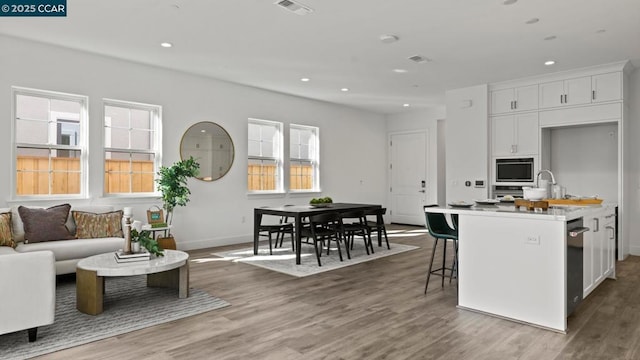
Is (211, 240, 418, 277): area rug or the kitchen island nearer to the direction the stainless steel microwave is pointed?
the kitchen island

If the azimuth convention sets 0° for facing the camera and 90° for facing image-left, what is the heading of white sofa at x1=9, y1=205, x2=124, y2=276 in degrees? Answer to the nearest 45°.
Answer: approximately 0°

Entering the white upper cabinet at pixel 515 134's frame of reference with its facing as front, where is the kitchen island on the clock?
The kitchen island is roughly at 12 o'clock from the white upper cabinet.

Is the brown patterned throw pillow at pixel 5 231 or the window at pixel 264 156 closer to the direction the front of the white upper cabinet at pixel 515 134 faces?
the brown patterned throw pillow

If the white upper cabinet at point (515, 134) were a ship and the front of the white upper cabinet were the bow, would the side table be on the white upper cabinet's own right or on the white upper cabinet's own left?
on the white upper cabinet's own right

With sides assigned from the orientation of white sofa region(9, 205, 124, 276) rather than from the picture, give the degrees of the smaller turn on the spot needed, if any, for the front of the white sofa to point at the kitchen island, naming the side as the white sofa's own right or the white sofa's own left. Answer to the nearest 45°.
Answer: approximately 45° to the white sofa's own left

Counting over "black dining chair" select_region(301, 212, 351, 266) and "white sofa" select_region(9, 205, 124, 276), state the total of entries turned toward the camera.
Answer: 1

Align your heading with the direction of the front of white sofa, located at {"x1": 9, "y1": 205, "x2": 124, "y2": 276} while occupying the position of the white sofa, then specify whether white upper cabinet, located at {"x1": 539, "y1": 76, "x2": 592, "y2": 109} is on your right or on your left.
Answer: on your left

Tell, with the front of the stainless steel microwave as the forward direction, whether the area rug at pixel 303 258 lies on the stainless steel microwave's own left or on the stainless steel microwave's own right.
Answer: on the stainless steel microwave's own right

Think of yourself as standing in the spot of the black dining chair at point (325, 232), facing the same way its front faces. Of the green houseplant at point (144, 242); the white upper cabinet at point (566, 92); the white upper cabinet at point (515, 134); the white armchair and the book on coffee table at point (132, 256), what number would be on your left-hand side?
3

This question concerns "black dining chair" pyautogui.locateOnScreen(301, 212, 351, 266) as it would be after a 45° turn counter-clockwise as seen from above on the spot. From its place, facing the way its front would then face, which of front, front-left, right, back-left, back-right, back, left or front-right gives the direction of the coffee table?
front-left

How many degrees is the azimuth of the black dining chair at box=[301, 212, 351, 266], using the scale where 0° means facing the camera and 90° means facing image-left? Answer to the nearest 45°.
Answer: approximately 135°
